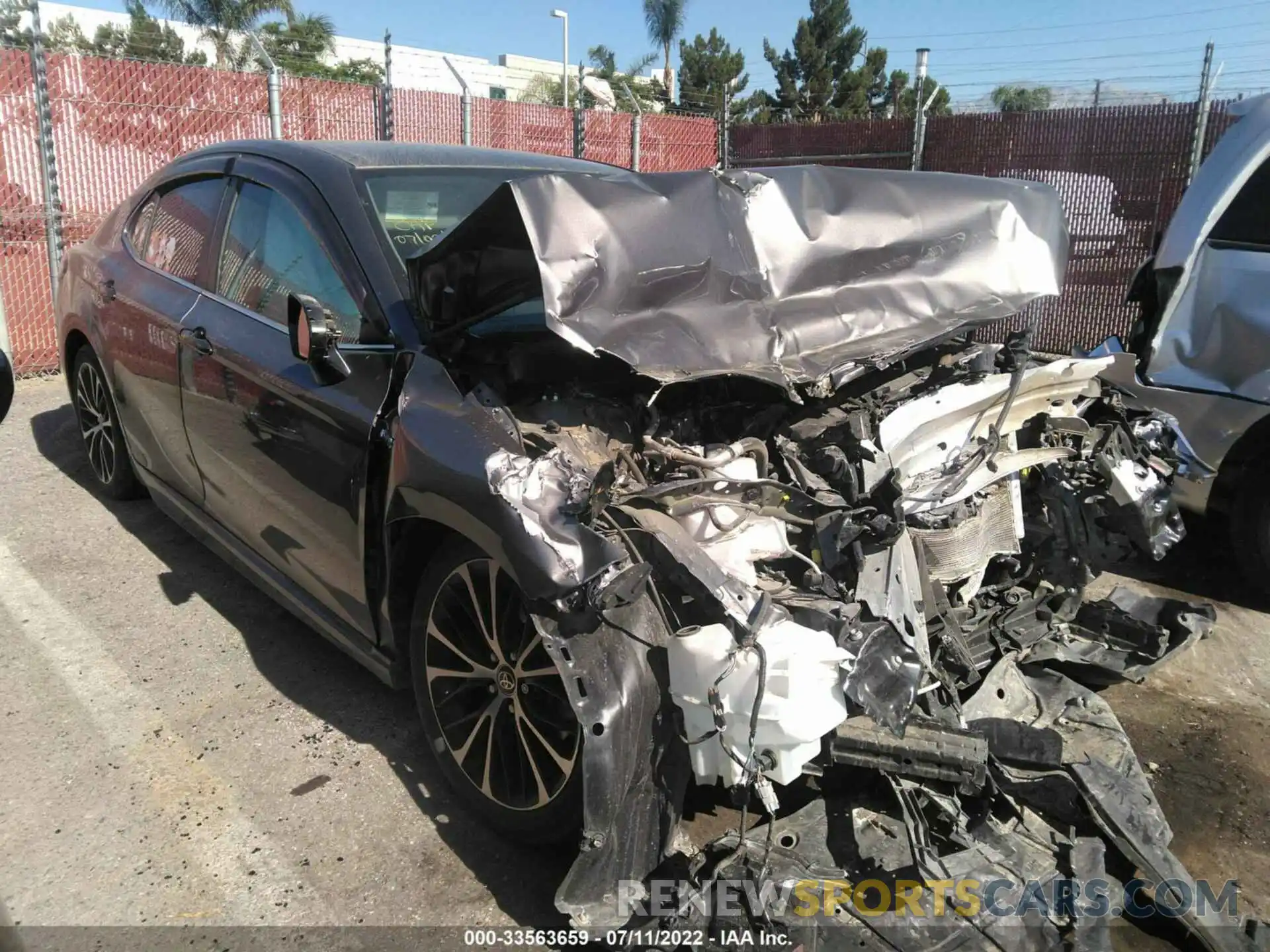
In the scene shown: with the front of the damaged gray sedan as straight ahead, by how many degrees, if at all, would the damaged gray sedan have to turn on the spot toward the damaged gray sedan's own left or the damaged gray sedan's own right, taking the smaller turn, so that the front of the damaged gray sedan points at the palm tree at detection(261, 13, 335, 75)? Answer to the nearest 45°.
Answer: approximately 135° to the damaged gray sedan's own left

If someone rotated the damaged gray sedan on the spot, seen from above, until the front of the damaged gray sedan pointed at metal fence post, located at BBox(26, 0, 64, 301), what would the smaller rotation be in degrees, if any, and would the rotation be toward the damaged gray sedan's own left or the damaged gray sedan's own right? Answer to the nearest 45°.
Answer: approximately 180°

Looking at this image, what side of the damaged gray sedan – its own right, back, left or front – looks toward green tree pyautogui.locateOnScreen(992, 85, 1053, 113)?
left

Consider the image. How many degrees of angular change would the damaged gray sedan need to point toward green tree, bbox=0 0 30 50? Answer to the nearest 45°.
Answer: approximately 180°

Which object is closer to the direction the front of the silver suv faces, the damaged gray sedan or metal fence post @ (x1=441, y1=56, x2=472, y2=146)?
the damaged gray sedan

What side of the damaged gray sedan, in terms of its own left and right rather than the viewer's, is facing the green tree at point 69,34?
back

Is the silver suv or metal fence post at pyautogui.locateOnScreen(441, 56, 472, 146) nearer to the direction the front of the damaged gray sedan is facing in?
the silver suv

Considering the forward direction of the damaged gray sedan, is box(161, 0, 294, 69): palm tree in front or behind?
behind

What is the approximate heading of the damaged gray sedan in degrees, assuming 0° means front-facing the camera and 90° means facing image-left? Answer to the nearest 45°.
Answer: approximately 315°
